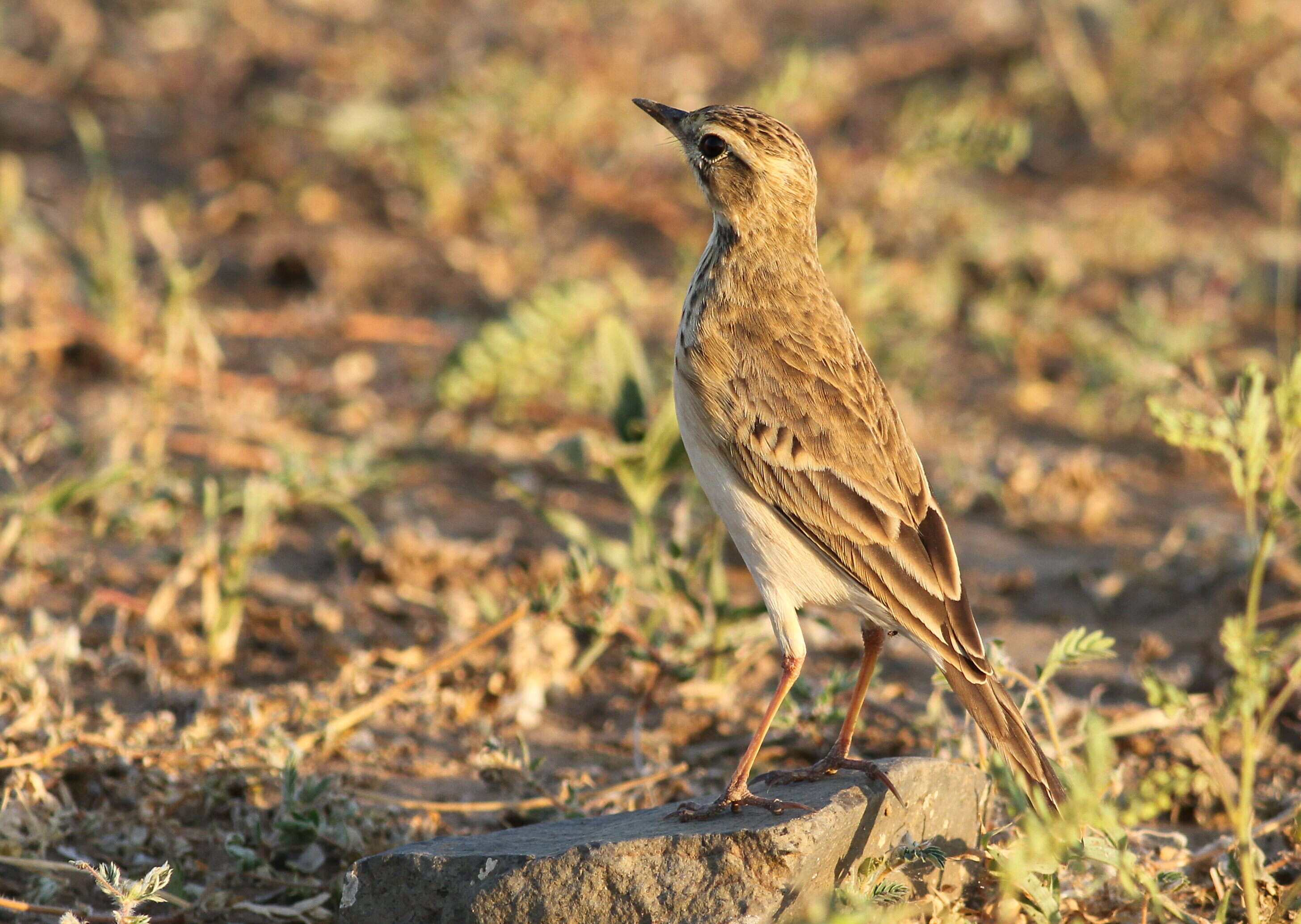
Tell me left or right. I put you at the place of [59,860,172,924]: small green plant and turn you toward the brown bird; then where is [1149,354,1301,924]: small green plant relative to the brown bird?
right

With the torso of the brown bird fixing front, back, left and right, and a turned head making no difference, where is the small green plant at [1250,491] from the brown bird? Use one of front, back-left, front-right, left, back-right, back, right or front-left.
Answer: back-left

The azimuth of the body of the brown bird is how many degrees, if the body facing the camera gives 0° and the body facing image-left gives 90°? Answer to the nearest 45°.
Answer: approximately 90°

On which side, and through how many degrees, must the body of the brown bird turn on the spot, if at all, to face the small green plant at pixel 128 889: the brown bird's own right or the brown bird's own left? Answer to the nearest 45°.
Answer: approximately 45° to the brown bird's own left
